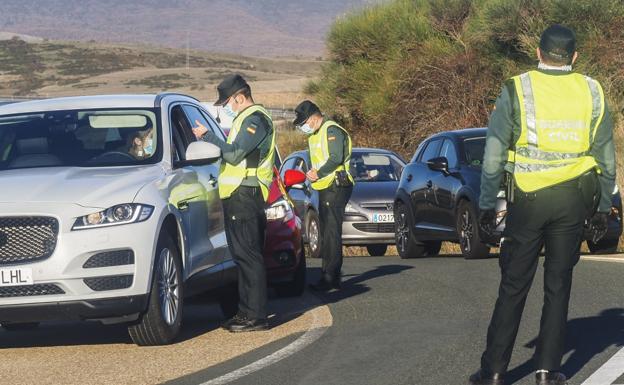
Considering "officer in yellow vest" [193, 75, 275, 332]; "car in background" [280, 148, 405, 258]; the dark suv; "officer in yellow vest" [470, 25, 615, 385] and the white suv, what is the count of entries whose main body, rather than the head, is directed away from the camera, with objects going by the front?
1

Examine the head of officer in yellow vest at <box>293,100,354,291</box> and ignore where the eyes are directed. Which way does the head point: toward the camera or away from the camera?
toward the camera

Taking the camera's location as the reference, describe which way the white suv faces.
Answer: facing the viewer and to the left of the viewer

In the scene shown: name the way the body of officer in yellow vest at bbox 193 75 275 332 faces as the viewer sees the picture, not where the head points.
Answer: to the viewer's left

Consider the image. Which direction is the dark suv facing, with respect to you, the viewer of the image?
facing the viewer and to the right of the viewer

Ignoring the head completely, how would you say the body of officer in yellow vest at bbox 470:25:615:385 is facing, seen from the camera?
away from the camera

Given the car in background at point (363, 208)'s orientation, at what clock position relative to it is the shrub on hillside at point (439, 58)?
The shrub on hillside is roughly at 8 o'clock from the car in background.

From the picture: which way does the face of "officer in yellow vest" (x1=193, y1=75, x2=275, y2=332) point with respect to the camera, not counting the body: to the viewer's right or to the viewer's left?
to the viewer's left

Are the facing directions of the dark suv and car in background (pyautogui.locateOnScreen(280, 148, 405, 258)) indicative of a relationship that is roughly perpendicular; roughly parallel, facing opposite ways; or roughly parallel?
roughly parallel

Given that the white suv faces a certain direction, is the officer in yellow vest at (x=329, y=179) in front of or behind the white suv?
behind

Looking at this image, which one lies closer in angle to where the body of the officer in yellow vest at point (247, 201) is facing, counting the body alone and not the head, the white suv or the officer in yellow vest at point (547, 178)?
the white suv

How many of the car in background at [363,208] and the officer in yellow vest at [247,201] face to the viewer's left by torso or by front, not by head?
1
